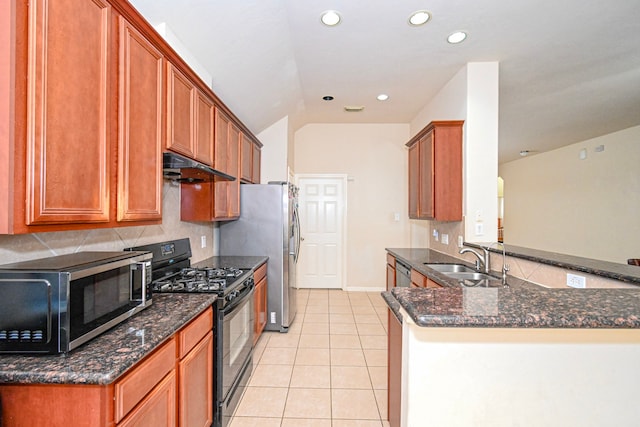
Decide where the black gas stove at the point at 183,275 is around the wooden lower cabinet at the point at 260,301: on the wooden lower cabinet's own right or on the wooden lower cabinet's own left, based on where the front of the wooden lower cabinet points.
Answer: on the wooden lower cabinet's own right

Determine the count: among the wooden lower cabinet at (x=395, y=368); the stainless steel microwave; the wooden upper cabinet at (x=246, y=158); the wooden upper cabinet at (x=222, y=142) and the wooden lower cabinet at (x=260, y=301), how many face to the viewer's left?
1

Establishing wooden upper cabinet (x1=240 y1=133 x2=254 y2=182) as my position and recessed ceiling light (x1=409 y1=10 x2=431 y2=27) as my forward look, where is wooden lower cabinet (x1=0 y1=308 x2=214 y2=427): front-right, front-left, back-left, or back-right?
front-right

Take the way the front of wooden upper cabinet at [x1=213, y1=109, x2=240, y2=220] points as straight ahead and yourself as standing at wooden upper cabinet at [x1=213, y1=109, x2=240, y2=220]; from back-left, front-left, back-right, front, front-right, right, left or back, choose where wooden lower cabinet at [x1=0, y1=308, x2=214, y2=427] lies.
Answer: right

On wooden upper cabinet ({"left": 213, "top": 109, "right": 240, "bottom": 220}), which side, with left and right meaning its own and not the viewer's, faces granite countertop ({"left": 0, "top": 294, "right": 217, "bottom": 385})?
right

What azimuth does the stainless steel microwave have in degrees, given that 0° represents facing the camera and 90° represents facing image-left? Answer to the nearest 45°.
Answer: approximately 315°

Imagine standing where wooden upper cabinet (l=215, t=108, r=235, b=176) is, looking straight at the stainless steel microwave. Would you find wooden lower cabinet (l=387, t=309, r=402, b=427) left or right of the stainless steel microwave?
left

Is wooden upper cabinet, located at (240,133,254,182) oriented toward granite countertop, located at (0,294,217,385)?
no

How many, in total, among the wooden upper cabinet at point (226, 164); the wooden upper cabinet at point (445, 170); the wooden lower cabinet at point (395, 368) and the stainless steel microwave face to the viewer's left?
2

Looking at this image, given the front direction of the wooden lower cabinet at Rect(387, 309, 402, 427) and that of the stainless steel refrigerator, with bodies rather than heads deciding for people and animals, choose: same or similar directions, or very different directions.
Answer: very different directions

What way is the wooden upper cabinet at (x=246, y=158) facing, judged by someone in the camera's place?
facing to the right of the viewer

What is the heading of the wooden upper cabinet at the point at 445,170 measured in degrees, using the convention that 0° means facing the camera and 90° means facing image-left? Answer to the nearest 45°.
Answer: approximately 90°

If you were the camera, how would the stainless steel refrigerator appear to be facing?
facing to the right of the viewer

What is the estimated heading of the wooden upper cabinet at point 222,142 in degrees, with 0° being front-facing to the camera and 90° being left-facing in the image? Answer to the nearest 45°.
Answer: approximately 270°

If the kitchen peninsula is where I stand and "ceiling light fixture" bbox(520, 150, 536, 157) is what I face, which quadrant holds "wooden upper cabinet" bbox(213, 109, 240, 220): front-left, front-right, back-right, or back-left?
front-left

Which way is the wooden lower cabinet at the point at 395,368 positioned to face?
to the viewer's left

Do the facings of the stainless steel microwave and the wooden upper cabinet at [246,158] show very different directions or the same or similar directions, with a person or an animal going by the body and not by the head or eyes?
same or similar directions
